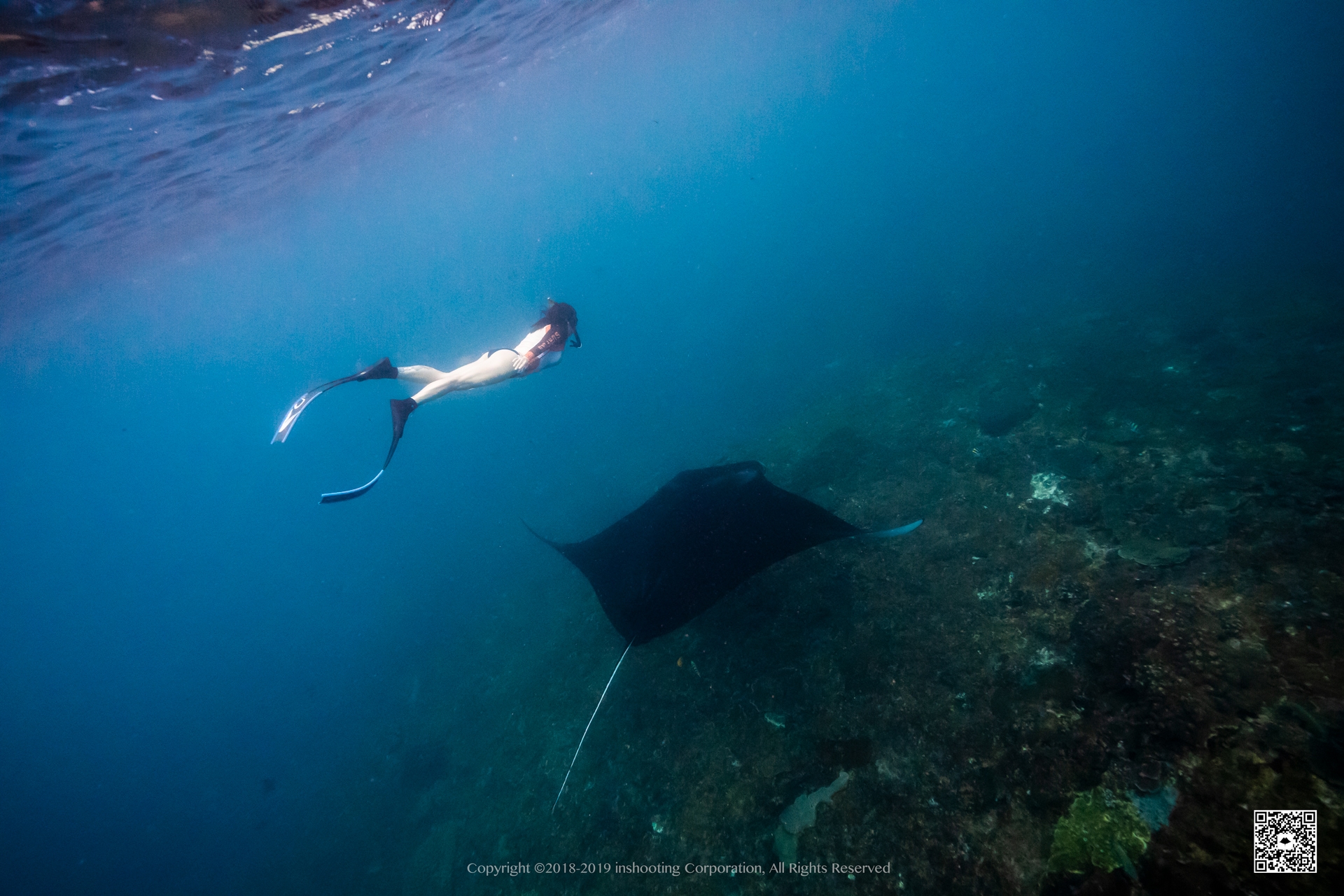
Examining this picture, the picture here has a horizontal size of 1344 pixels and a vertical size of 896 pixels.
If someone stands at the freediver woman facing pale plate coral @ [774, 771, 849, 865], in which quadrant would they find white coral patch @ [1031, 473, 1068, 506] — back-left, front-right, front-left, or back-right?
front-left

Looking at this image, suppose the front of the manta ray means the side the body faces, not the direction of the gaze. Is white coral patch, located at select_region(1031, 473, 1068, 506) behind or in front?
in front

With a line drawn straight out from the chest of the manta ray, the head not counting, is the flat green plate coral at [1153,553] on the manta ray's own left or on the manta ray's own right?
on the manta ray's own right

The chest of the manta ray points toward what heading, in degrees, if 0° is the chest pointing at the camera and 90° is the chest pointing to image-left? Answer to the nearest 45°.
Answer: approximately 225°

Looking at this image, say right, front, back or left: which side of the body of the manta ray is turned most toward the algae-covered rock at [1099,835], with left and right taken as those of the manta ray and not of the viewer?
right

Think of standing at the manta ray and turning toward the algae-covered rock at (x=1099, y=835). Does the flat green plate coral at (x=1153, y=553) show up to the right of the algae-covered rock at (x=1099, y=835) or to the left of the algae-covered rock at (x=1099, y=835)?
left

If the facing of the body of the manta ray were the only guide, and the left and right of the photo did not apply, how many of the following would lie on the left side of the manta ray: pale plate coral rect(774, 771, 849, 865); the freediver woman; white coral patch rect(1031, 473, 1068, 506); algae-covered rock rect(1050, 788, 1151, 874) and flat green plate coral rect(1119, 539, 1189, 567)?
1

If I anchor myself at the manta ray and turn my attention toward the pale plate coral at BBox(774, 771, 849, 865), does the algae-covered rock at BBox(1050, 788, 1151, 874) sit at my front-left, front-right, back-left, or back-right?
front-left

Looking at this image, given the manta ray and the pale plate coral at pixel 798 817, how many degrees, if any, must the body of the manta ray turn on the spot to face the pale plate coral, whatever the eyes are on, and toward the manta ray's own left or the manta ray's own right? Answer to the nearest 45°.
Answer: approximately 135° to the manta ray's own right

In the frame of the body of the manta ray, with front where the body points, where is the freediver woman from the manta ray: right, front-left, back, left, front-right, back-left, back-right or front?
left
